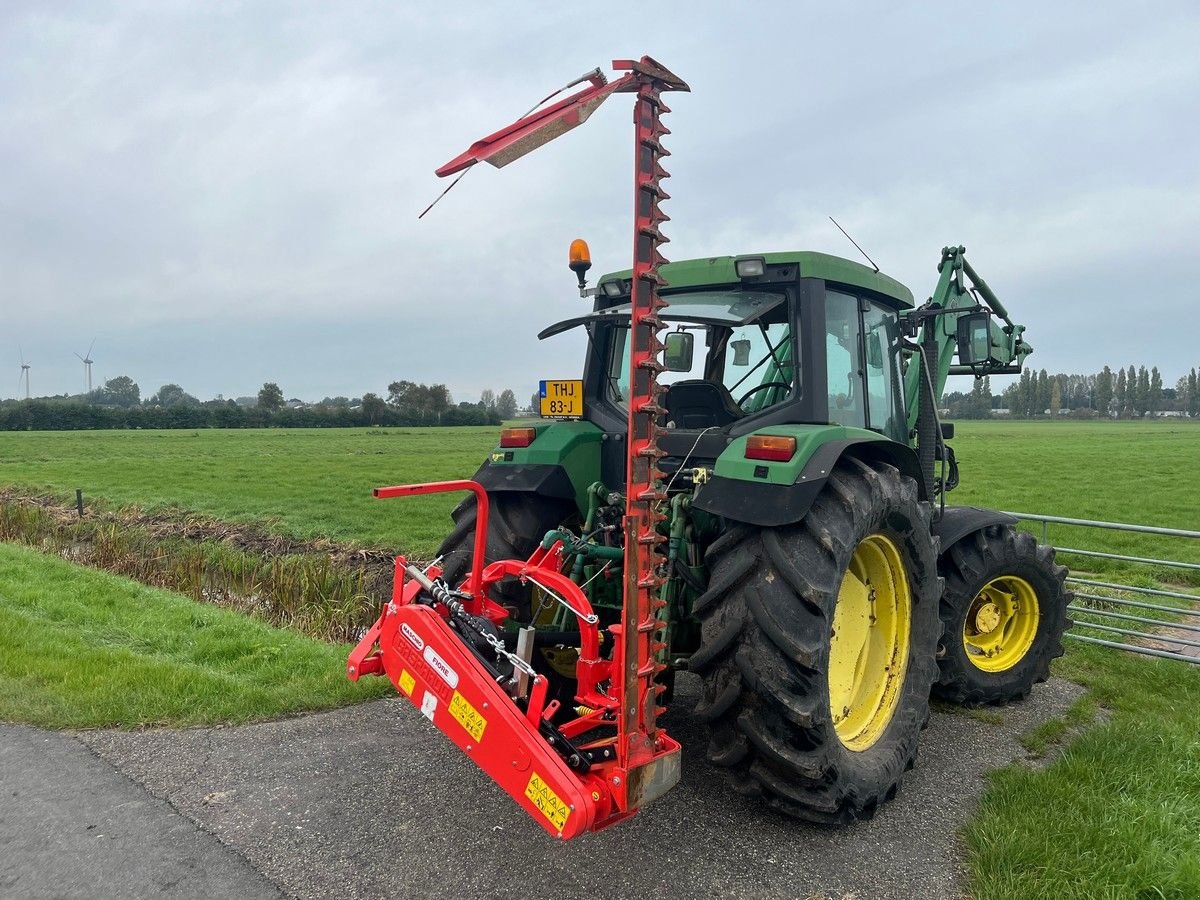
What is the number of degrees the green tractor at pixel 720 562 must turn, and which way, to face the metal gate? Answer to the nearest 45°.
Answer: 0° — it already faces it

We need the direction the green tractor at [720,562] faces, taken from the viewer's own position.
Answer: facing away from the viewer and to the right of the viewer
